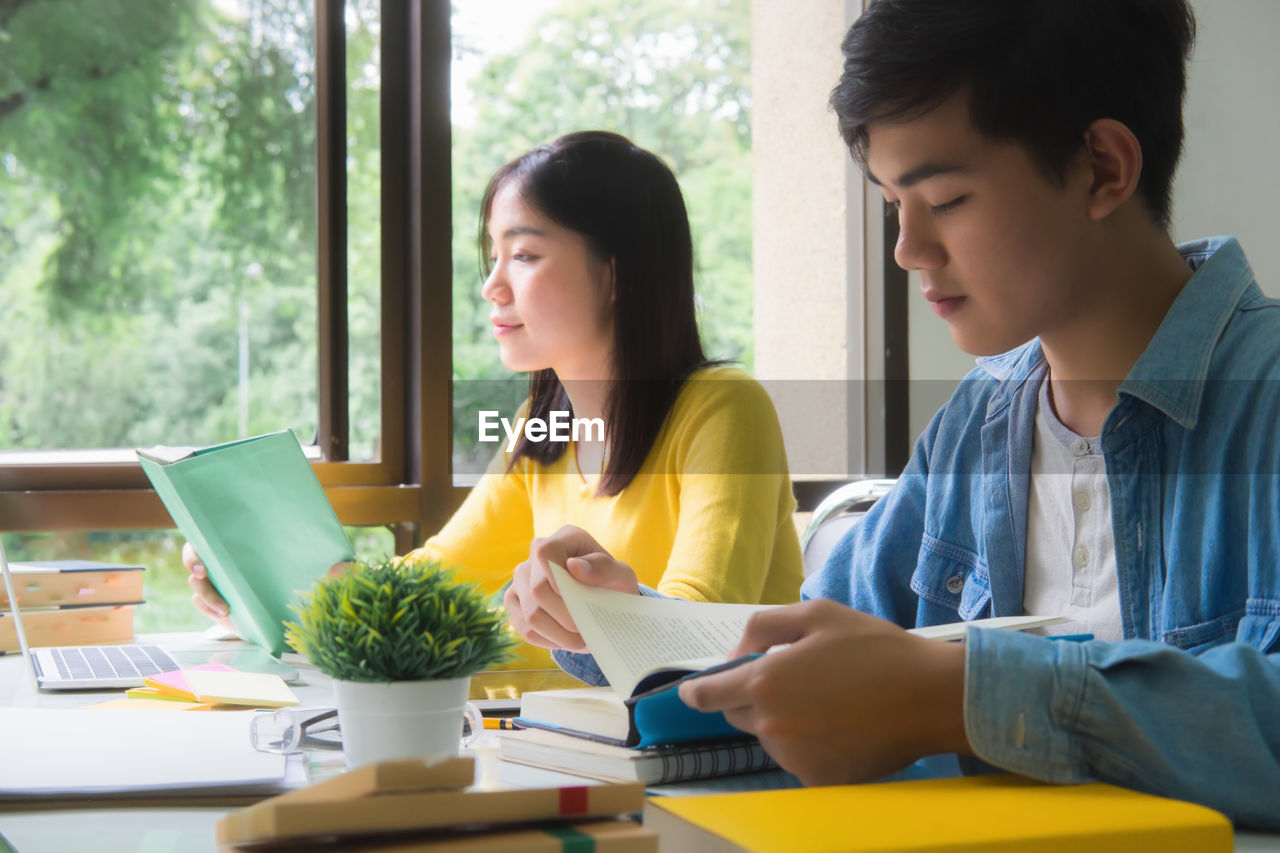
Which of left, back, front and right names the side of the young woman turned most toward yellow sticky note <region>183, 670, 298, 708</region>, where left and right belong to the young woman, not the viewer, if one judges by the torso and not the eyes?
front

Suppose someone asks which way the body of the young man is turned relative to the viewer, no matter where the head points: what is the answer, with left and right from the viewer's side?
facing the viewer and to the left of the viewer

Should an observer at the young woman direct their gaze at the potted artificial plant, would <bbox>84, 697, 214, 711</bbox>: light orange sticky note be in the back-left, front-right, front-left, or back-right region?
front-right

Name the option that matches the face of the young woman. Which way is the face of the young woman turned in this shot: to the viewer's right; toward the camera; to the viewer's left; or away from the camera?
to the viewer's left

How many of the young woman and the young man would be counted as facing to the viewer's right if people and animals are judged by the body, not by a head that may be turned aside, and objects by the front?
0

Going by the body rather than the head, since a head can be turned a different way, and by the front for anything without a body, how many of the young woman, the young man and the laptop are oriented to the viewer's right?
1

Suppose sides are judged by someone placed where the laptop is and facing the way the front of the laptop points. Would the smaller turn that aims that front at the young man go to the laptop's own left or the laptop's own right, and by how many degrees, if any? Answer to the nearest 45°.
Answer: approximately 45° to the laptop's own right

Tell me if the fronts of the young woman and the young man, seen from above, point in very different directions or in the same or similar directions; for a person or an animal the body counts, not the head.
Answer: same or similar directions

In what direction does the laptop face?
to the viewer's right

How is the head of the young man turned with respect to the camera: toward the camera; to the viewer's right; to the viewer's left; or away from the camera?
to the viewer's left

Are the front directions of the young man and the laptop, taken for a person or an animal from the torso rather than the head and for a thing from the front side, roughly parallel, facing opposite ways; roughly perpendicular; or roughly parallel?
roughly parallel, facing opposite ways

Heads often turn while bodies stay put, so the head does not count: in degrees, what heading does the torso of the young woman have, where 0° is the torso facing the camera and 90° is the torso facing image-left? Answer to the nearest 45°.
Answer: approximately 45°

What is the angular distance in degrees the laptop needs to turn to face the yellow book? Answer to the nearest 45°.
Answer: approximately 90° to its right
